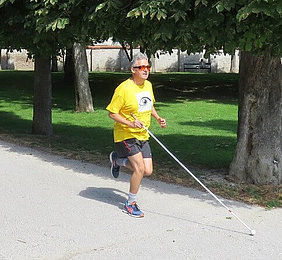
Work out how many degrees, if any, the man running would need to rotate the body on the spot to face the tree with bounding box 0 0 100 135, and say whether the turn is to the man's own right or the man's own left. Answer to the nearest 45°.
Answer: approximately 180°

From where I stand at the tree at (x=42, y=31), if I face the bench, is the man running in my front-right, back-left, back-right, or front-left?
back-right

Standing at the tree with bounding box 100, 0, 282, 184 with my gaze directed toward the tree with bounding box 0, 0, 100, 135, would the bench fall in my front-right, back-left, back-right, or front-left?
front-right

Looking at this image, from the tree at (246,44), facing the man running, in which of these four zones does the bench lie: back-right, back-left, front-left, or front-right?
back-right

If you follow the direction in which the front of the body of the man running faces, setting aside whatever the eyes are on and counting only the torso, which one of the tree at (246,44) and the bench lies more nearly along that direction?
the tree

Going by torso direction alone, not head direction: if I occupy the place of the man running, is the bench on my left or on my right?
on my left

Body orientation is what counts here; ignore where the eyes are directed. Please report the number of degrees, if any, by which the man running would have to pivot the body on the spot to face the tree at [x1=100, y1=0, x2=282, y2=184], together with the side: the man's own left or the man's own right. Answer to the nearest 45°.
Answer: approximately 90° to the man's own left

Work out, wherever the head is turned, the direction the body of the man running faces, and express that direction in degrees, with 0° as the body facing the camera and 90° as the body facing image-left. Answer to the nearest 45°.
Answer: approximately 315°

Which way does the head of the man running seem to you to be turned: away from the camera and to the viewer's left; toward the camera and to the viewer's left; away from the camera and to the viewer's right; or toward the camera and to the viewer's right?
toward the camera and to the viewer's right

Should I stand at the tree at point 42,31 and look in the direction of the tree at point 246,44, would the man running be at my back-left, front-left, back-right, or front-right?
front-right

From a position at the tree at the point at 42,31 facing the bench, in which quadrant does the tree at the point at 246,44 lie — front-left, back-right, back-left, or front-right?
back-right
